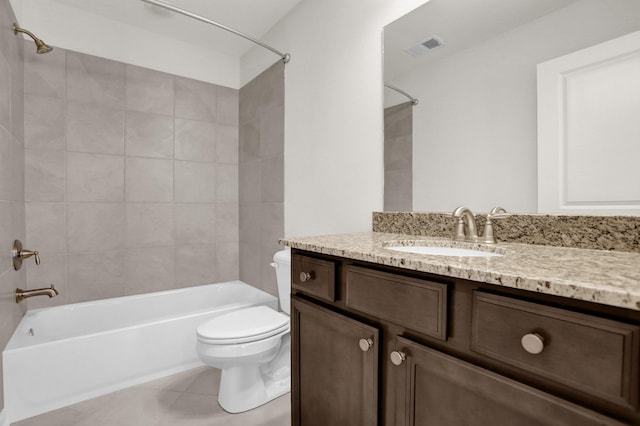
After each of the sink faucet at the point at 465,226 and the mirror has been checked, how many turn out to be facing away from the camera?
0

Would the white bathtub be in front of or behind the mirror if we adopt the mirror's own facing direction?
in front

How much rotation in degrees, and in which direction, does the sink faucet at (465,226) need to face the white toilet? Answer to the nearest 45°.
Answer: approximately 45° to its right

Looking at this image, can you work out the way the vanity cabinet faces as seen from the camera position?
facing the viewer and to the left of the viewer

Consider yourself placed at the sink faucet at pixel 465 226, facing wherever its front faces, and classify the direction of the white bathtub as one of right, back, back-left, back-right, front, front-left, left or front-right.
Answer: front-right

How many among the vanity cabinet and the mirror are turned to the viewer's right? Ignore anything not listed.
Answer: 0

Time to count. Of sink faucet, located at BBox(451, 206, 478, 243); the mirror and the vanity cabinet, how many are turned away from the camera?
0

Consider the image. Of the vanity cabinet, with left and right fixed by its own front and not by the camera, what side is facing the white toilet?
right
